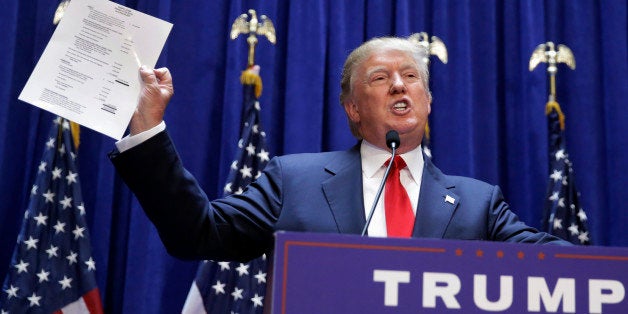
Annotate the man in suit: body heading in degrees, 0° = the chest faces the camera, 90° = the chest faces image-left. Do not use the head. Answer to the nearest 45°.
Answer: approximately 0°

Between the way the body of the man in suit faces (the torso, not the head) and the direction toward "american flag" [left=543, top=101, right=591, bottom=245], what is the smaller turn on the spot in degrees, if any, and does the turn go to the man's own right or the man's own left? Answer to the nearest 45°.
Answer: approximately 135° to the man's own left

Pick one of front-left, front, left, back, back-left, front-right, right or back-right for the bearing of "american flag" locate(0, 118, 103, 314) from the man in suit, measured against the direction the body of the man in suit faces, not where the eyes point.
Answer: back-right

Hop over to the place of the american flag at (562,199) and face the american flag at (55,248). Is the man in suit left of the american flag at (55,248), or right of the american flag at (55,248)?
left

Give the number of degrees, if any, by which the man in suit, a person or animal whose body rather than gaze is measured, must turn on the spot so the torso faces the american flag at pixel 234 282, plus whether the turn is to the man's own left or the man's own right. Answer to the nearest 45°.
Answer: approximately 180°
